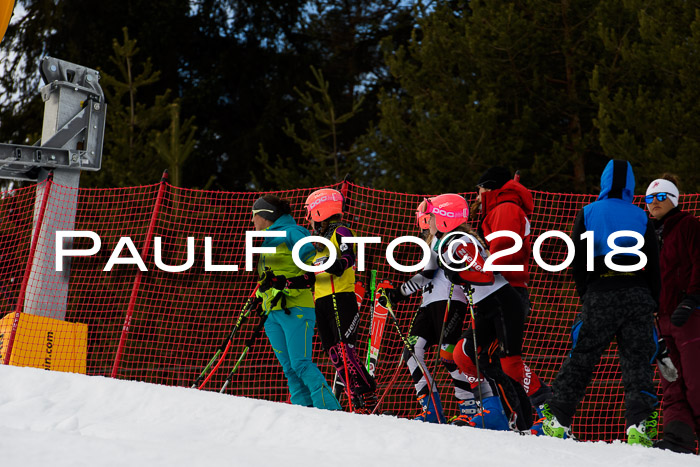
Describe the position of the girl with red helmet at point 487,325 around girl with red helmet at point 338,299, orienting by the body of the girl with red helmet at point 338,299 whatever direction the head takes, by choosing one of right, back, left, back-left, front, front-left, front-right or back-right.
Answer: back-left

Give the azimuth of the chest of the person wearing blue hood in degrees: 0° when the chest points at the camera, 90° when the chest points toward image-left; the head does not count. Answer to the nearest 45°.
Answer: approximately 180°

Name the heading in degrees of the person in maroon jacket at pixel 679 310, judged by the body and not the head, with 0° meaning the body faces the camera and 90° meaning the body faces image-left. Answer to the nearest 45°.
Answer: approximately 45°

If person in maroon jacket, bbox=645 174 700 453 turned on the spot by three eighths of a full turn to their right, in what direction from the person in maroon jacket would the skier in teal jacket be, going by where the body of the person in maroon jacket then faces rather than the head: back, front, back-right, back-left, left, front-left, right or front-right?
left

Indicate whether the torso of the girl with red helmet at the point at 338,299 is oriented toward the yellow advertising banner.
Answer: yes

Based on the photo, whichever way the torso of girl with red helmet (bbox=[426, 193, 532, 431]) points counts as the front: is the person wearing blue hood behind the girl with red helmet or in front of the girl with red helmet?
behind

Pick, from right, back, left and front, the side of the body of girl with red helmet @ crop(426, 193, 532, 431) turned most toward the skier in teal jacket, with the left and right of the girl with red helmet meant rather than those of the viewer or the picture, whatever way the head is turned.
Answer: front

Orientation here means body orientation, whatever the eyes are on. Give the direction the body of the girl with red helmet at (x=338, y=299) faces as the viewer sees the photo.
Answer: to the viewer's left

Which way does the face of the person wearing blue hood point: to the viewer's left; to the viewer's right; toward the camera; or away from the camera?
away from the camera

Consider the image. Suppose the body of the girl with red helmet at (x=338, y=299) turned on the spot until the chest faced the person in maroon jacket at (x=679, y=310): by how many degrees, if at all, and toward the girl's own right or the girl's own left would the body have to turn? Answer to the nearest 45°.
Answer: approximately 135° to the girl's own left
